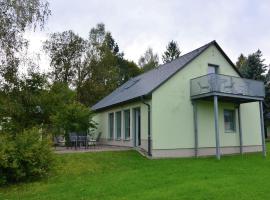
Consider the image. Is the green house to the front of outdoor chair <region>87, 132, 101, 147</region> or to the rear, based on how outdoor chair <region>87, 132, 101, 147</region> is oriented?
to the rear

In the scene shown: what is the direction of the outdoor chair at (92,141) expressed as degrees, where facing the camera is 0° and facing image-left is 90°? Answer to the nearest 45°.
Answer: approximately 90°

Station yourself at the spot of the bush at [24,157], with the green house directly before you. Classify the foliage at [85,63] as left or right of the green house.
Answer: left

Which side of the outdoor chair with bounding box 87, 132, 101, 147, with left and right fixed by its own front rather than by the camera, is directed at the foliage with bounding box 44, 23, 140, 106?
right

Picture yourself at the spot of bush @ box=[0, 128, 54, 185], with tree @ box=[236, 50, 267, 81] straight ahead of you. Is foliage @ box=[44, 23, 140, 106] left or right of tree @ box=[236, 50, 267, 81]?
left
